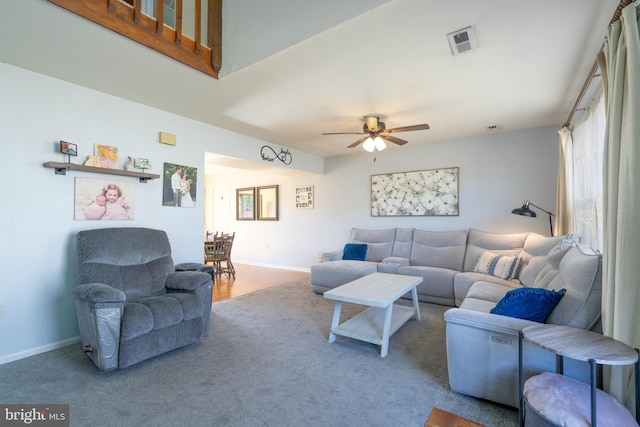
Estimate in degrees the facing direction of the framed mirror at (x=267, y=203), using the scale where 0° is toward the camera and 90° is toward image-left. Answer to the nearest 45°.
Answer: approximately 45°

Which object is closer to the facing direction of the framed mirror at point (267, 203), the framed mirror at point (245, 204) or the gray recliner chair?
the gray recliner chair

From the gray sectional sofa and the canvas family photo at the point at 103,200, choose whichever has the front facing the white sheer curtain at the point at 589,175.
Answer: the canvas family photo

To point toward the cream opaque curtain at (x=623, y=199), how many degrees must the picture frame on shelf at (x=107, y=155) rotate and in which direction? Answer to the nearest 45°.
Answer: approximately 45° to its left

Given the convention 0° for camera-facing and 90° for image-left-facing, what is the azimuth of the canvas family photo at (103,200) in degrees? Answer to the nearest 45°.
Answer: approximately 315°

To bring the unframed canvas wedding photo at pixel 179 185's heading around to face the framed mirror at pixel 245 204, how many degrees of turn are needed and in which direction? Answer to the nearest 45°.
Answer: approximately 90° to its left

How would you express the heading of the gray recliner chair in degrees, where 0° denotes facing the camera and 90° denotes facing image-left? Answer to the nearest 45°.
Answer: approximately 315°

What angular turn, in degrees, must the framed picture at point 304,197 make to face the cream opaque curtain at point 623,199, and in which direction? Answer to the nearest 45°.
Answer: approximately 45° to its left

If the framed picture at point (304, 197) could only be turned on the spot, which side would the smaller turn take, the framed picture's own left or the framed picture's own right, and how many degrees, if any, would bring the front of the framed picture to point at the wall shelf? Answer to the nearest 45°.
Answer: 0° — it already faces it
